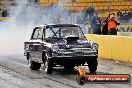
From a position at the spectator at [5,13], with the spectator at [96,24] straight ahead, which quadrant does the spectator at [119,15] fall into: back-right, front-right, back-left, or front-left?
front-left

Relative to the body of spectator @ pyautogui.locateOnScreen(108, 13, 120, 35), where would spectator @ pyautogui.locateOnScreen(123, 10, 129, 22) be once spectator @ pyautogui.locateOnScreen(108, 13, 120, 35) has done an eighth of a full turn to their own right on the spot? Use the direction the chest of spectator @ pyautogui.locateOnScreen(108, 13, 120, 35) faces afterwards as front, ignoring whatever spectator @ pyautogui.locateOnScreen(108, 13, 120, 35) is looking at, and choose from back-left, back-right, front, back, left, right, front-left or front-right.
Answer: back-right

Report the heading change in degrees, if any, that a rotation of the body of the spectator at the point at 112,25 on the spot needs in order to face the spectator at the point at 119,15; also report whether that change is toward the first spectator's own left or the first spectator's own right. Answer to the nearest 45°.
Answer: approximately 180°

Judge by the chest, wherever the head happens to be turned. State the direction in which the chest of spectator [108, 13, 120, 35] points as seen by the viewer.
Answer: toward the camera

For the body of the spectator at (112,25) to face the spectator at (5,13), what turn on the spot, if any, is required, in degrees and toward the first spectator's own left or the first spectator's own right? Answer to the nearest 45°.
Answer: approximately 135° to the first spectator's own right

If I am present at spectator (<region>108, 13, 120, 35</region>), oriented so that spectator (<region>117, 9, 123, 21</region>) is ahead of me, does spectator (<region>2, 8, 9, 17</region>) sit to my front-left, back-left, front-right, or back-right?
front-left
